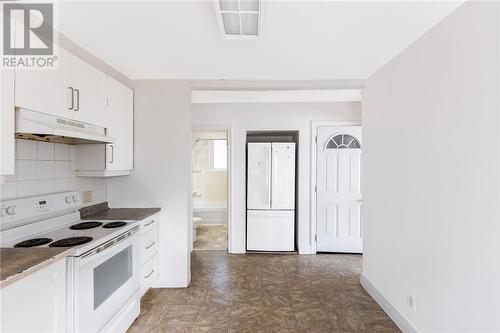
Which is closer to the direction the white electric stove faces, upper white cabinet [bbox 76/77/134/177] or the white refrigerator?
the white refrigerator

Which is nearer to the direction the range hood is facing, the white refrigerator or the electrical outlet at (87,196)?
the white refrigerator

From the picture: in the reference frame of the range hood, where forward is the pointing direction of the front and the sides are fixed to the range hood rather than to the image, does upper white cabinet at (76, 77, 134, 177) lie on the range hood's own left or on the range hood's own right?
on the range hood's own left

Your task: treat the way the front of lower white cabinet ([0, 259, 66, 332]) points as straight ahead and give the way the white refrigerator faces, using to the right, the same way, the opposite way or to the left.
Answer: to the right

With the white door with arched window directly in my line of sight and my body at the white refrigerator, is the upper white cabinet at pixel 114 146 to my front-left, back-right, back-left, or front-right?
back-right

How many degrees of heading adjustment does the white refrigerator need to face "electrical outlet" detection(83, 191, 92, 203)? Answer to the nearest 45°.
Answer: approximately 45° to its right

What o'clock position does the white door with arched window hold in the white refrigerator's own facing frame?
The white door with arched window is roughly at 9 o'clock from the white refrigerator.
